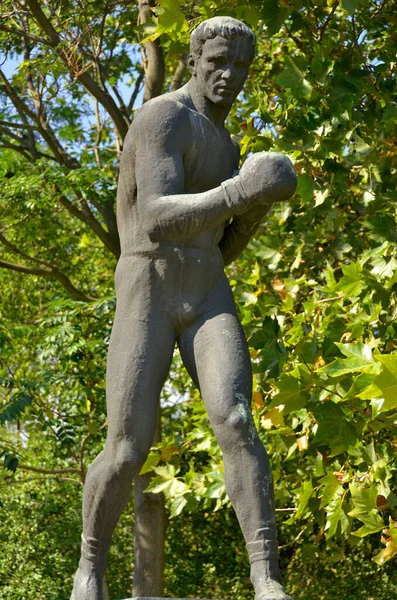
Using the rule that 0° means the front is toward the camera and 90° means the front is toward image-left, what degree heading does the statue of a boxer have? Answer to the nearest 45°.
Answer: approximately 315°

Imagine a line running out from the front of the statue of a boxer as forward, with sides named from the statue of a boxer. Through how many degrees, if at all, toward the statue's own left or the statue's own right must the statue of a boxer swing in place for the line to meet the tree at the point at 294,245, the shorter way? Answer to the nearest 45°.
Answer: approximately 135° to the statue's own left
